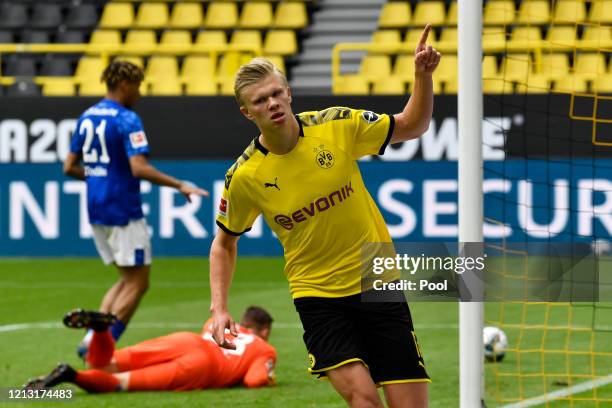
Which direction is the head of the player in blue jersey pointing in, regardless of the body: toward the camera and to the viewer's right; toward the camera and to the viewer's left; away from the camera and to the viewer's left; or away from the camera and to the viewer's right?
away from the camera and to the viewer's right

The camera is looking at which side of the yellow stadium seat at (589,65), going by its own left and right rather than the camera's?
front

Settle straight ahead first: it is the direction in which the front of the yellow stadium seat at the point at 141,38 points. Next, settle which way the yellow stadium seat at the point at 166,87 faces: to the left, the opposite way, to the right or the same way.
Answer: the same way

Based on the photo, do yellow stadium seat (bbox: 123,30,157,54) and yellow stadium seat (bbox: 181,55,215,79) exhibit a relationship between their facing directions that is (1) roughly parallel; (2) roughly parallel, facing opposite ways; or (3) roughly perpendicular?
roughly parallel

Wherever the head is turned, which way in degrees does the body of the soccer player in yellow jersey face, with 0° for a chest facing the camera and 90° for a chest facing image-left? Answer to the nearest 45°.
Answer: approximately 0°

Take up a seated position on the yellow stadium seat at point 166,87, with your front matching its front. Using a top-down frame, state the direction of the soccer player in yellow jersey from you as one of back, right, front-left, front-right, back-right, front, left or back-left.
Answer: front

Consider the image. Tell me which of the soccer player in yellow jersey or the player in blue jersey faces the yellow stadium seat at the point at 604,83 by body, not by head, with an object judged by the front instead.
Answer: the player in blue jersey

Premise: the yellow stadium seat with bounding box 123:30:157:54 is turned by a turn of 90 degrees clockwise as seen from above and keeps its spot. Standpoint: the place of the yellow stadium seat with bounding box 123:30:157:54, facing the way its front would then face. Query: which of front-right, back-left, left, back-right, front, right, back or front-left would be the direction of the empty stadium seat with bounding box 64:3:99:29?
front-right

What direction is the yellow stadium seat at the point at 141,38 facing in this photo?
toward the camera

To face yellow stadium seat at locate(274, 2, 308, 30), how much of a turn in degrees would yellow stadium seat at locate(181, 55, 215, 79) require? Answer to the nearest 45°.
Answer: approximately 135° to its left

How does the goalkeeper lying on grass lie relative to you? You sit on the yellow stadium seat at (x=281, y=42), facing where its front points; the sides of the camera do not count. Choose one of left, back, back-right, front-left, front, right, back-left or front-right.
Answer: front

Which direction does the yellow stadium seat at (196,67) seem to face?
toward the camera

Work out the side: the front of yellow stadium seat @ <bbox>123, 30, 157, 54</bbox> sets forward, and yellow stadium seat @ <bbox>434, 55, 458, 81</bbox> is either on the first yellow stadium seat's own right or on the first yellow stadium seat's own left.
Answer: on the first yellow stadium seat's own left

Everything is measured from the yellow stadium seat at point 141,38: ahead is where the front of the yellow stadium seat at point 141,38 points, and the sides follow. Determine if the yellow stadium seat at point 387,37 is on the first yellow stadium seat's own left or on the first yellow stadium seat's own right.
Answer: on the first yellow stadium seat's own left

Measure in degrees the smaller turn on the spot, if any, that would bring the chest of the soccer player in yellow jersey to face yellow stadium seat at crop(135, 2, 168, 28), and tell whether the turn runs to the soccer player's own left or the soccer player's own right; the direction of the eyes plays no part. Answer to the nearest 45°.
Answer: approximately 180°

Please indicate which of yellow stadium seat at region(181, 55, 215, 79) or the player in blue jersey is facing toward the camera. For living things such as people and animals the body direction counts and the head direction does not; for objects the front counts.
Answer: the yellow stadium seat

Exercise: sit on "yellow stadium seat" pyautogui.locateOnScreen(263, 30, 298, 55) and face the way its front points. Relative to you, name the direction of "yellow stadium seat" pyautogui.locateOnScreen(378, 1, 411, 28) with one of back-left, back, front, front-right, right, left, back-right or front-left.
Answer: left

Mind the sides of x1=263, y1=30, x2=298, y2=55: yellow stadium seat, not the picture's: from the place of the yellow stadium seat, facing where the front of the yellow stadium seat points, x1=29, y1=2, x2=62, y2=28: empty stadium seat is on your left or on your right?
on your right
